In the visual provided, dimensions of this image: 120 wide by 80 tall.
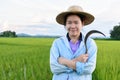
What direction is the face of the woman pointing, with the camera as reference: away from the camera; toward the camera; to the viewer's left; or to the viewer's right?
toward the camera

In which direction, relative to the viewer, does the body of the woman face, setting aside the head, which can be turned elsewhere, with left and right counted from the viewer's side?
facing the viewer

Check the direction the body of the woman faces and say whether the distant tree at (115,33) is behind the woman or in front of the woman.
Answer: behind
